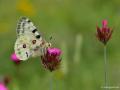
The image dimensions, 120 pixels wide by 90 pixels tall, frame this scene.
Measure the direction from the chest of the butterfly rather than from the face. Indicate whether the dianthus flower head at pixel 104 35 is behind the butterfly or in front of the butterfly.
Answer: in front

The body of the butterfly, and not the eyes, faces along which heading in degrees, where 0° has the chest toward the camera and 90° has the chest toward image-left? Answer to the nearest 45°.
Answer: approximately 270°
